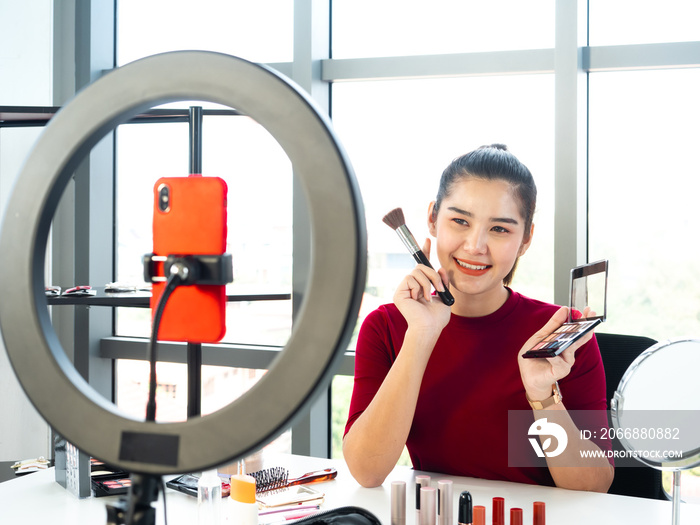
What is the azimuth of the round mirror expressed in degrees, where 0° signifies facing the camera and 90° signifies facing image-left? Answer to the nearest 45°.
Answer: approximately 0°

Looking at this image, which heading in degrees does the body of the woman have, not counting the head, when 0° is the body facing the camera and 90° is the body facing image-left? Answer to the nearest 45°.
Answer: approximately 0°

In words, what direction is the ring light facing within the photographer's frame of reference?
facing away from the viewer and to the right of the viewer
